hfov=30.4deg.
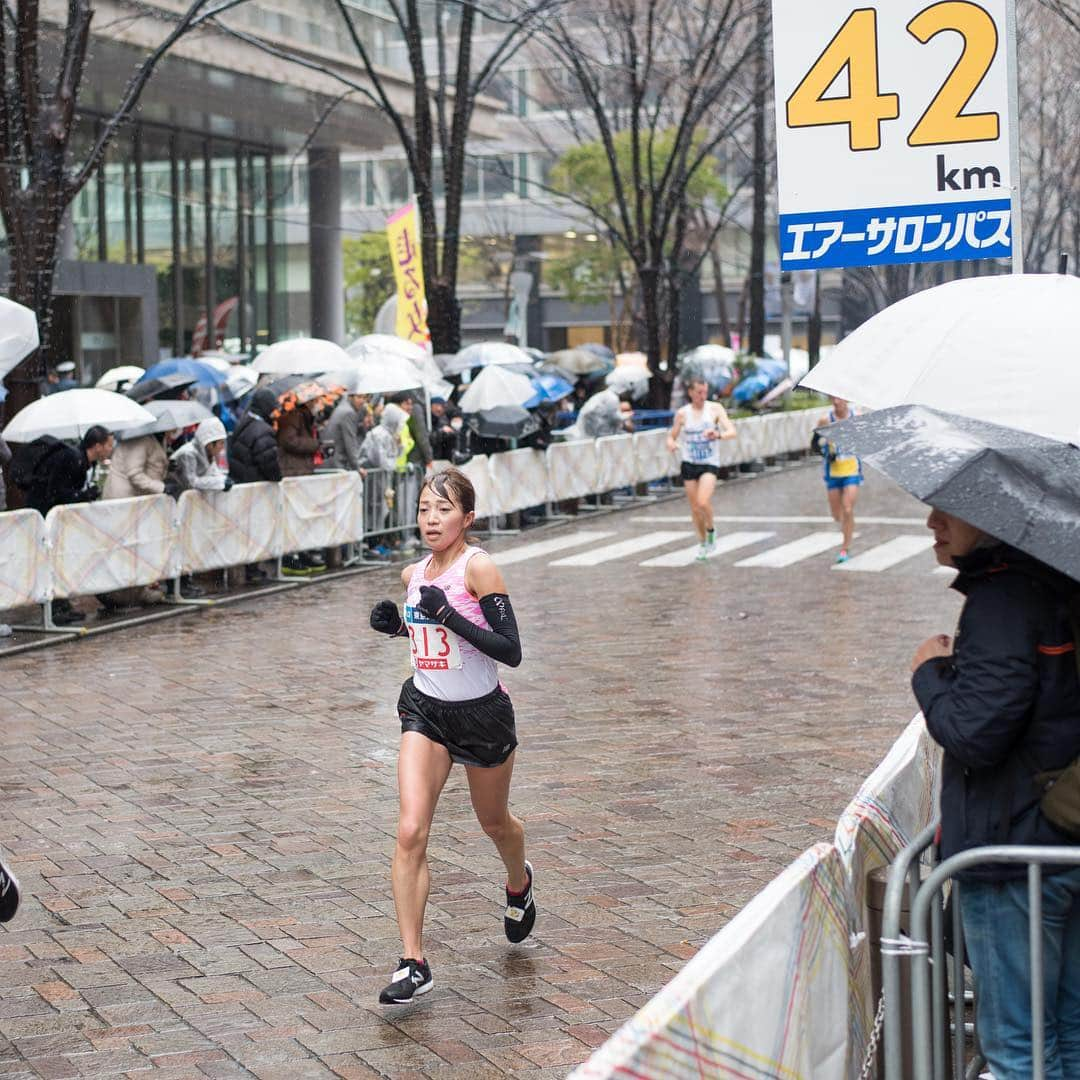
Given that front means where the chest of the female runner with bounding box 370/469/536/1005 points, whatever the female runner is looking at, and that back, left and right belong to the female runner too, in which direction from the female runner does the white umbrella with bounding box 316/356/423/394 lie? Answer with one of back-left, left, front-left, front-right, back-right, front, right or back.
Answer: back-right

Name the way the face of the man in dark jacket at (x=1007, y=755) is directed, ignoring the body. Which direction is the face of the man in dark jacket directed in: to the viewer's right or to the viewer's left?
to the viewer's left

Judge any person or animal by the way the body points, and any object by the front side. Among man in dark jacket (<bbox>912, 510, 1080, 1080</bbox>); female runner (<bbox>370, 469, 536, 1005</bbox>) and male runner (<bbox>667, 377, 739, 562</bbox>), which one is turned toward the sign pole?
male runner (<bbox>667, 377, 739, 562</bbox>)

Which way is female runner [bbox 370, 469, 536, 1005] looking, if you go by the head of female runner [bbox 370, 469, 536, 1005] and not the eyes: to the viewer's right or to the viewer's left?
to the viewer's left

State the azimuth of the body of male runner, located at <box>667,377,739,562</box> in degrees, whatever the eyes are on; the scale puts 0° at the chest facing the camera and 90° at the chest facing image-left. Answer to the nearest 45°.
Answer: approximately 0°

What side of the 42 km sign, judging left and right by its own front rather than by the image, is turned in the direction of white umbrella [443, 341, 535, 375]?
back

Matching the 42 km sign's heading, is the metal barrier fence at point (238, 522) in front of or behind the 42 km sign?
behind

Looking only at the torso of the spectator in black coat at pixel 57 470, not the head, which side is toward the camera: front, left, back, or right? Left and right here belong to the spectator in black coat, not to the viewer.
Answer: right

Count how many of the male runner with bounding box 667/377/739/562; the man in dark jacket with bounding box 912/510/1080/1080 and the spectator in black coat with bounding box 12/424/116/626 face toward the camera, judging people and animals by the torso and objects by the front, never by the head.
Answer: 1

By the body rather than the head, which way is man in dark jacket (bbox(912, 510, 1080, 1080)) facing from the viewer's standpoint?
to the viewer's left

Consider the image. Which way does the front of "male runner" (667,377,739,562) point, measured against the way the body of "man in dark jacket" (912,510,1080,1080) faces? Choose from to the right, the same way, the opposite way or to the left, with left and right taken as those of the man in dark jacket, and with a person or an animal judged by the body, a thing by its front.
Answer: to the left

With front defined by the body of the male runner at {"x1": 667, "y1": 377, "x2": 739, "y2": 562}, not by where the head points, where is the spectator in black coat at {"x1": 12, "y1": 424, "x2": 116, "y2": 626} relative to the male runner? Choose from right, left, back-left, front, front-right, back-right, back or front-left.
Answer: front-right

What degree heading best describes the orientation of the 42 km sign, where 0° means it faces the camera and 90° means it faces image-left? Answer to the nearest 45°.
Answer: approximately 0°

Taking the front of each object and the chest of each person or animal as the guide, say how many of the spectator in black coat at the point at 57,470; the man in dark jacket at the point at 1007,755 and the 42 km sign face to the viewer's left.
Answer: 1
